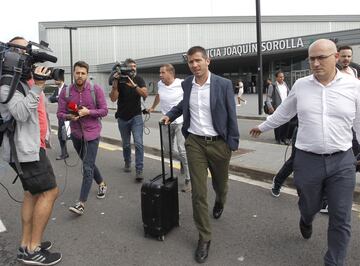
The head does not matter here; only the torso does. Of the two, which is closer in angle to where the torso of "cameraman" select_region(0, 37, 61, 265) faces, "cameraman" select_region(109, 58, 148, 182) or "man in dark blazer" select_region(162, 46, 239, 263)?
the man in dark blazer

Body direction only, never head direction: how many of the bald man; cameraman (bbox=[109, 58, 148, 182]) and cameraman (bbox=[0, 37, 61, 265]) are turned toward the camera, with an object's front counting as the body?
2

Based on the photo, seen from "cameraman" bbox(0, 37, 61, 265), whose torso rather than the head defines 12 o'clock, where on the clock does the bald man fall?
The bald man is roughly at 1 o'clock from the cameraman.

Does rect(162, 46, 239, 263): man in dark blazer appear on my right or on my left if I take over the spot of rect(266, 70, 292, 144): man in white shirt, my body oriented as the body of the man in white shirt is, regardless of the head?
on my right

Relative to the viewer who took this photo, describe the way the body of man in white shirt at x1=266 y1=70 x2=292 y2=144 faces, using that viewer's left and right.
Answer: facing the viewer and to the right of the viewer

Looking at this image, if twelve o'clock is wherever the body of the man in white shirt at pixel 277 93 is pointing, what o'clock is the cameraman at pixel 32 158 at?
The cameraman is roughly at 2 o'clock from the man in white shirt.

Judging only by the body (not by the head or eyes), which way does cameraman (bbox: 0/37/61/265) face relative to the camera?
to the viewer's right

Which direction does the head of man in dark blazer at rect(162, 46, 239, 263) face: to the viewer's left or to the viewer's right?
to the viewer's left

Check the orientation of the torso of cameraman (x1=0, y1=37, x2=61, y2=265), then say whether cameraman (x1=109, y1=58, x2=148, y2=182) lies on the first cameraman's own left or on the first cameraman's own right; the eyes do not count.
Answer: on the first cameraman's own left
